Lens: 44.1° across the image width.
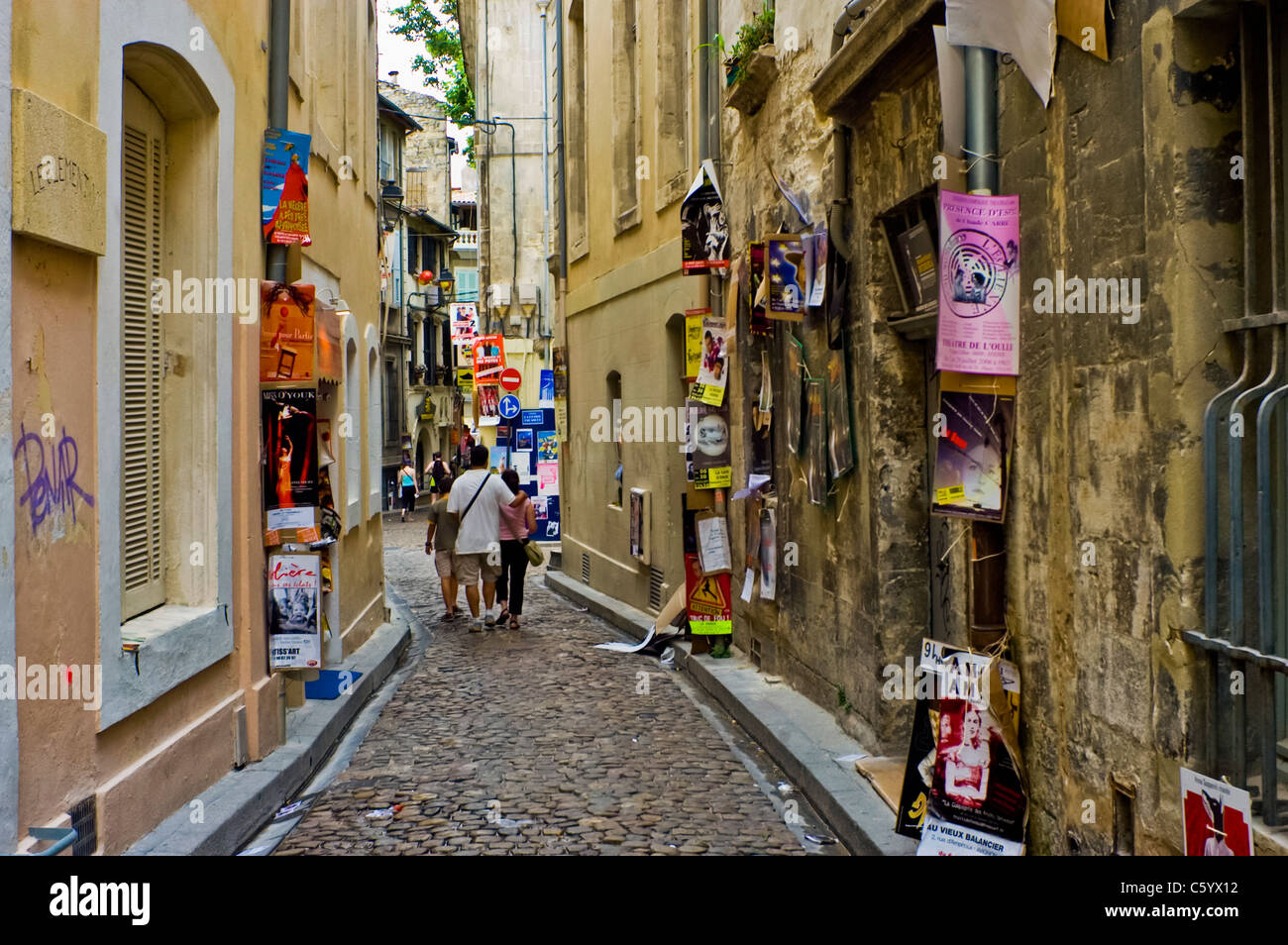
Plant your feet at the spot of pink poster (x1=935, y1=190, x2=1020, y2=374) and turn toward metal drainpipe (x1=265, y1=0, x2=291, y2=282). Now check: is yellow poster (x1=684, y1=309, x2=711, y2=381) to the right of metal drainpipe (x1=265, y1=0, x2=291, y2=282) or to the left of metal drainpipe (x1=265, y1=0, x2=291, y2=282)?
right

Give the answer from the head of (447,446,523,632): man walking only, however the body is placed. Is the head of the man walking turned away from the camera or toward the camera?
away from the camera

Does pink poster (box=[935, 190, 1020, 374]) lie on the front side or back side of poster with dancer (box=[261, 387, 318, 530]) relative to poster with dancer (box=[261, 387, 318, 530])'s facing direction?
on the front side

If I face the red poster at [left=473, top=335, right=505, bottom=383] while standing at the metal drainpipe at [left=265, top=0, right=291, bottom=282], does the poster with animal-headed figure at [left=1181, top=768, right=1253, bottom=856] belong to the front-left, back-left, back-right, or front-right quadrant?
back-right

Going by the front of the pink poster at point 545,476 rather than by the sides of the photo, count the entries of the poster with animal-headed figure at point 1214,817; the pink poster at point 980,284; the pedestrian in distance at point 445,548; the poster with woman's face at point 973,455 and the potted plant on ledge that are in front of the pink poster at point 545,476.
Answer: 5

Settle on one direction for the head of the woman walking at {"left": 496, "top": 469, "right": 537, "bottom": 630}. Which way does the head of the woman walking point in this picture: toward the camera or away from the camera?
away from the camera

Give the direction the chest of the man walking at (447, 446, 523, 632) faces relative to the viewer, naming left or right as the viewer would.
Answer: facing away from the viewer

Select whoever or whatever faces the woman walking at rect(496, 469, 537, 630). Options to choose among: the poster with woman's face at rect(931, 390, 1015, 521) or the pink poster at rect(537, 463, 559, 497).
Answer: the pink poster

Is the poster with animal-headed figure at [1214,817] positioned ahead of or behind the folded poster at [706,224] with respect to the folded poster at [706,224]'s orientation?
ahead

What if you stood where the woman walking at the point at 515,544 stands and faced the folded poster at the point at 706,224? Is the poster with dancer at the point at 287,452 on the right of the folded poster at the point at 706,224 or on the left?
right
